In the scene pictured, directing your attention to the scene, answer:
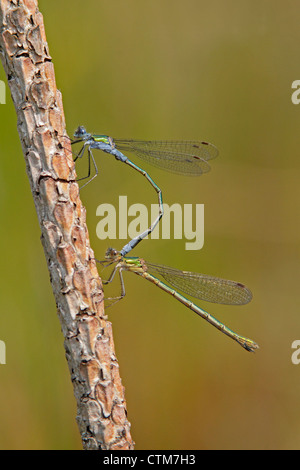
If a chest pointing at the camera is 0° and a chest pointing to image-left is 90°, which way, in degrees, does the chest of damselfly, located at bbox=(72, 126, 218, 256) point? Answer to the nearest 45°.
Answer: approximately 90°

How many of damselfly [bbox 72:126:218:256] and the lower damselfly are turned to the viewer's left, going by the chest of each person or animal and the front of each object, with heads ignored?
2

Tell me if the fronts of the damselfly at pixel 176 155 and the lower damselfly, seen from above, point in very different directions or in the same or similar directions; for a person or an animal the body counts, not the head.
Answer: same or similar directions

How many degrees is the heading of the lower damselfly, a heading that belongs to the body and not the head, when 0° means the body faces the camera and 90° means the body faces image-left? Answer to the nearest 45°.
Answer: approximately 90°
